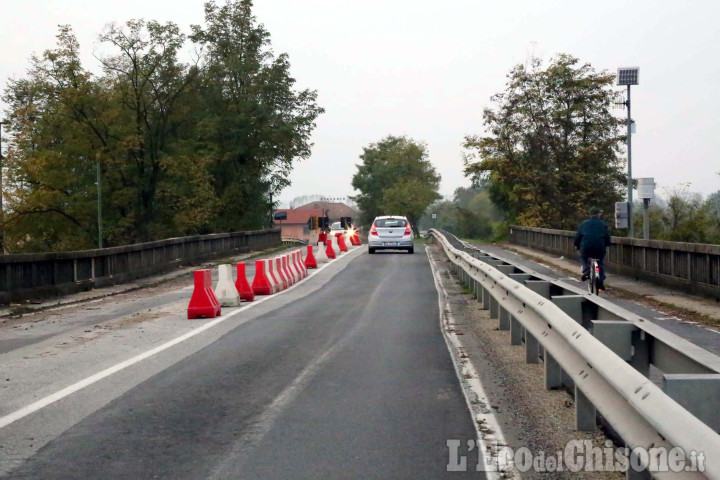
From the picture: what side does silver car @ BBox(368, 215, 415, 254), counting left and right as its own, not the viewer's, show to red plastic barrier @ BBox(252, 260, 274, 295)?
back

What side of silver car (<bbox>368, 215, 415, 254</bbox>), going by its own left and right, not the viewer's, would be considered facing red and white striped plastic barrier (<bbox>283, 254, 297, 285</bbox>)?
back

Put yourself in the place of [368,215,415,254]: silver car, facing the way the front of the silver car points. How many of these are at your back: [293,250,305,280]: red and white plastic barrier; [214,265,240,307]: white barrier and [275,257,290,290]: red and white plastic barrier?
3

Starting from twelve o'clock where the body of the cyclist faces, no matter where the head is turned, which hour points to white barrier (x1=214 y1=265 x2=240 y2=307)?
The white barrier is roughly at 8 o'clock from the cyclist.

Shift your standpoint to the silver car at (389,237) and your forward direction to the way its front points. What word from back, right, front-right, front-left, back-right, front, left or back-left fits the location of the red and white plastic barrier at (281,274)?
back

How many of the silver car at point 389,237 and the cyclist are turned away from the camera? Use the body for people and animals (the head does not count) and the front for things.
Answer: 2

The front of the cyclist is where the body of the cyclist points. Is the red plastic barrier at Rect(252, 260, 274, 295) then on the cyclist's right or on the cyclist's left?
on the cyclist's left

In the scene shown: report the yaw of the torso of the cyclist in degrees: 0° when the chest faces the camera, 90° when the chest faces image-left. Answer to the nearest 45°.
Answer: approximately 180°

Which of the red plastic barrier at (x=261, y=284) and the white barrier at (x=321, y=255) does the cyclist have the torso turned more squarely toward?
the white barrier

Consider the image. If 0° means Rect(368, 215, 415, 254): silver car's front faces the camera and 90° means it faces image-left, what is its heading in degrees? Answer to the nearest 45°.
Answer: approximately 180°

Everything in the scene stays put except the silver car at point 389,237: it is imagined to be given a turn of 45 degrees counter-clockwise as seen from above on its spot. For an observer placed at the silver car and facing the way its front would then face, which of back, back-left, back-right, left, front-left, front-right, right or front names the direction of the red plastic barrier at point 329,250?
left

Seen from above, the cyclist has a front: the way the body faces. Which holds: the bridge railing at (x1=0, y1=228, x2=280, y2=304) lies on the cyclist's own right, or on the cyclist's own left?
on the cyclist's own left
